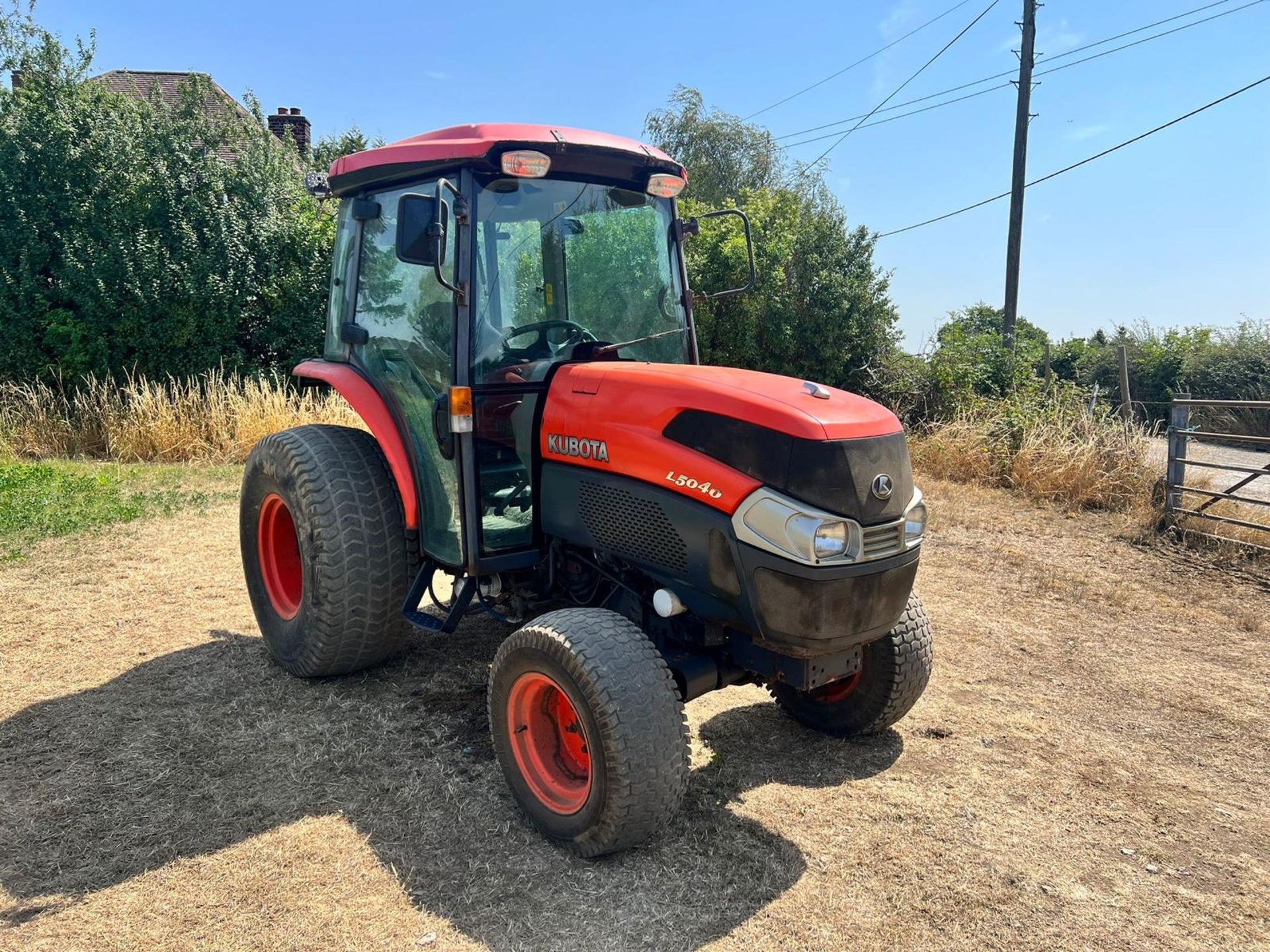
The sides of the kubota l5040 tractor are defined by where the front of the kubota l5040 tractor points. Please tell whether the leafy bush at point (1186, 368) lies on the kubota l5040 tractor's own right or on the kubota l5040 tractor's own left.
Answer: on the kubota l5040 tractor's own left

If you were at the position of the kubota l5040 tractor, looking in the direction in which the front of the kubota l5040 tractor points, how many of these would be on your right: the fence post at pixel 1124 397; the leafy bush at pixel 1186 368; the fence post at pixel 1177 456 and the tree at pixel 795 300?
0

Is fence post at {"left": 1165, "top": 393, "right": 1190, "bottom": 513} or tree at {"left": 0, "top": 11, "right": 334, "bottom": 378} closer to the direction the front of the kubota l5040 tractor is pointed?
the fence post

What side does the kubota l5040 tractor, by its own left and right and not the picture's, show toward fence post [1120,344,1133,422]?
left

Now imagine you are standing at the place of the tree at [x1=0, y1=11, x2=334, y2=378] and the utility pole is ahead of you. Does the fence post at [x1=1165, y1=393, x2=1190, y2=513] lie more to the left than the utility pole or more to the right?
right

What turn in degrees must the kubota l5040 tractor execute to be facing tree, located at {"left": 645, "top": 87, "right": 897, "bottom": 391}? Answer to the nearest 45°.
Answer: approximately 135° to its left

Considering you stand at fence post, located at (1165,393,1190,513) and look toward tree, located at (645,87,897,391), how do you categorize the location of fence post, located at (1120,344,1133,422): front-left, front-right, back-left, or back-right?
front-right

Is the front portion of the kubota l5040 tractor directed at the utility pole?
no

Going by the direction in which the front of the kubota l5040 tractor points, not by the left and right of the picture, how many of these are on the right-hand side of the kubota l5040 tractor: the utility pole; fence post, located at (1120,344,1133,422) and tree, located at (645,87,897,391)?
0

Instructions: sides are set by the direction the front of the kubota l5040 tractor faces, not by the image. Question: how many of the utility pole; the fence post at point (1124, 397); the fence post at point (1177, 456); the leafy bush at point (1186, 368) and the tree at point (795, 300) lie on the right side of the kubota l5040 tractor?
0

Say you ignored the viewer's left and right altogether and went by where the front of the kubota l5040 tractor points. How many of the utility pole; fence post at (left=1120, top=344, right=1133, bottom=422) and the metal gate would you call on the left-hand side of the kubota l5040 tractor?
3

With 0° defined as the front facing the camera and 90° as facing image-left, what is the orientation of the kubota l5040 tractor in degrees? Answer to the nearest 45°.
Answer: approximately 315°

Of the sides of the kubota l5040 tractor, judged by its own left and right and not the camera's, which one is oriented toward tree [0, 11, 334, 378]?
back

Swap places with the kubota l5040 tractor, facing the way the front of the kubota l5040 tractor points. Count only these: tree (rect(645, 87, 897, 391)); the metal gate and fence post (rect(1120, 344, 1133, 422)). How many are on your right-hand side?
0

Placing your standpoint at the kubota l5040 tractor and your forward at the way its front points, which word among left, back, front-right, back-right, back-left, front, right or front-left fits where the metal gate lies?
left

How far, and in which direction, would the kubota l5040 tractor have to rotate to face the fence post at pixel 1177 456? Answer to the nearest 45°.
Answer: approximately 90° to its left
